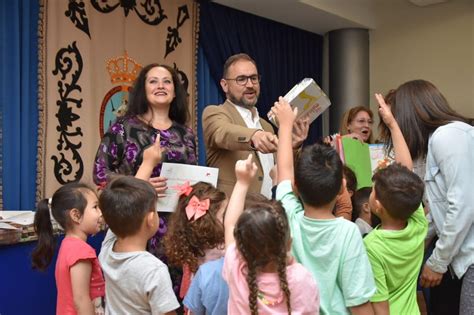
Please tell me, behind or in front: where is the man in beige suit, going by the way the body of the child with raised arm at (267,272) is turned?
in front

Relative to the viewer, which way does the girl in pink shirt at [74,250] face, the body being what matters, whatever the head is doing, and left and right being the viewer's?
facing to the right of the viewer

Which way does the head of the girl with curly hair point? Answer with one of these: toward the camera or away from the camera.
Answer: away from the camera

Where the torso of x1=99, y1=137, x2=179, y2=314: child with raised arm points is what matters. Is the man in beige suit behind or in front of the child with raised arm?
in front

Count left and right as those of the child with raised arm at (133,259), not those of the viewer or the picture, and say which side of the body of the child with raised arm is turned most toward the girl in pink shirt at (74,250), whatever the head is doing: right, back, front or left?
left

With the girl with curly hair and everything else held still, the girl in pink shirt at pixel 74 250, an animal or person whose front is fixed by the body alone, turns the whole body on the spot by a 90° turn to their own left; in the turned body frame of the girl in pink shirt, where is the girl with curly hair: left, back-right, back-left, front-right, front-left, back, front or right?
back-right

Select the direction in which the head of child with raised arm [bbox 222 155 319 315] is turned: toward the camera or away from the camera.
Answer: away from the camera

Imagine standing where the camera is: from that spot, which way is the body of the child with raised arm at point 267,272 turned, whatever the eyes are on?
away from the camera

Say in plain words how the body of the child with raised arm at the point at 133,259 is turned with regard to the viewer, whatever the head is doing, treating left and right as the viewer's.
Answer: facing away from the viewer and to the right of the viewer

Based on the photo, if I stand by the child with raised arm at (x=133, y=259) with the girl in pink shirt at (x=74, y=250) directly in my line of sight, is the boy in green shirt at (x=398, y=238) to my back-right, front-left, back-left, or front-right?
back-right

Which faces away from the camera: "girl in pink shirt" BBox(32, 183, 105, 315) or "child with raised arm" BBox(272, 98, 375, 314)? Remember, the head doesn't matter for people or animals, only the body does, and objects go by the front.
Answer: the child with raised arm

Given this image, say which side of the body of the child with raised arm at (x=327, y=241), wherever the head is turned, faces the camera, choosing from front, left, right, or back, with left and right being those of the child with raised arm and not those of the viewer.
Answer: back
